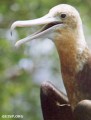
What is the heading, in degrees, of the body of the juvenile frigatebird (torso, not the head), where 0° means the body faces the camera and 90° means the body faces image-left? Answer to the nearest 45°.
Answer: approximately 90°
